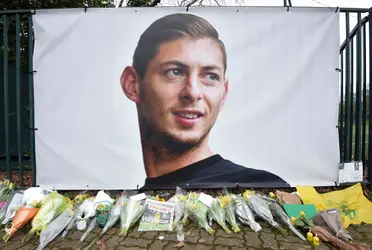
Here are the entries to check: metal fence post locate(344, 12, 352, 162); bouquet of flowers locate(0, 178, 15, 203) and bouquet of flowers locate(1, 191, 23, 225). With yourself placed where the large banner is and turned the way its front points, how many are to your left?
1

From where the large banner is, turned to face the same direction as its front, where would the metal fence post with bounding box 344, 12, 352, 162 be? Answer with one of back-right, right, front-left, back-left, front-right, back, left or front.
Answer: left

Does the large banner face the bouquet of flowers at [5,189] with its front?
no

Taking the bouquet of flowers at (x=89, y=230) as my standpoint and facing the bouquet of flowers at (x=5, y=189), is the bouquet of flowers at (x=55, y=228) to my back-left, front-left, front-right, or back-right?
front-left

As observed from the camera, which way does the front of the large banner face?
facing the viewer

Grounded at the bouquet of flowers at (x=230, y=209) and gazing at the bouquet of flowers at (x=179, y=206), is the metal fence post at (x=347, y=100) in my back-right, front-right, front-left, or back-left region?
back-right
